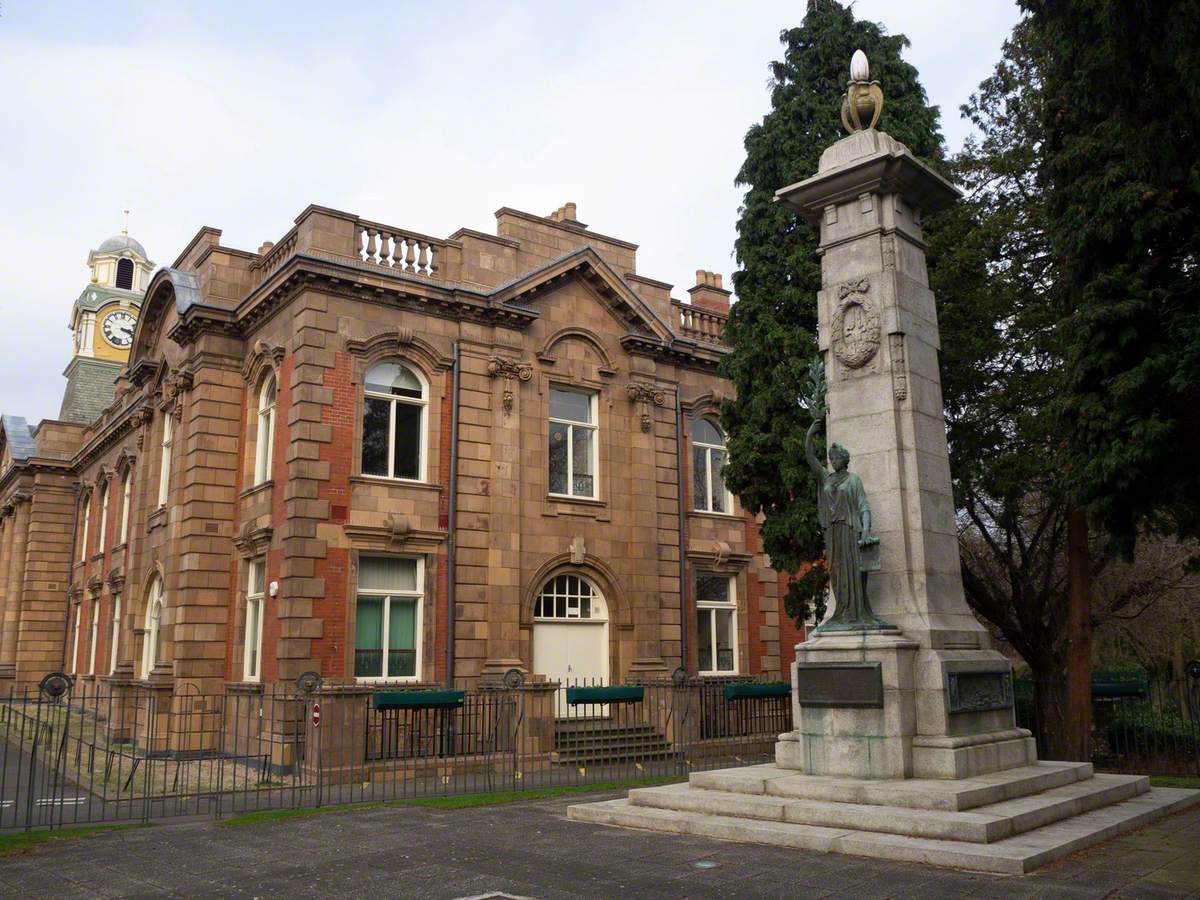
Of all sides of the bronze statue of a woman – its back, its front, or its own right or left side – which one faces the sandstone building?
right

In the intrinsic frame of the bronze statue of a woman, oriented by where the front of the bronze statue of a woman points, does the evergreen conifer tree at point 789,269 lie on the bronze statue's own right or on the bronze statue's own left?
on the bronze statue's own right

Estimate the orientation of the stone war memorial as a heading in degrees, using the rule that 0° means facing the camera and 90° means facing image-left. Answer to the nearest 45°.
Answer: approximately 45°

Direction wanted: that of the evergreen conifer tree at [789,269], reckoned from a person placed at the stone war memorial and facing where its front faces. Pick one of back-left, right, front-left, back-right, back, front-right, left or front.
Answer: back-right

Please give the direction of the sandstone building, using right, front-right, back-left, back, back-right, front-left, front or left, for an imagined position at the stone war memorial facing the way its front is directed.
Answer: right

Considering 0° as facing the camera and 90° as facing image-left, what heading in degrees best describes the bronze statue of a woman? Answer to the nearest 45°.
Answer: approximately 45°

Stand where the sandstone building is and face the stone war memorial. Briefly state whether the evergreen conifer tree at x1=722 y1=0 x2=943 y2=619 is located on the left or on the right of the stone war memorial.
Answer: left
